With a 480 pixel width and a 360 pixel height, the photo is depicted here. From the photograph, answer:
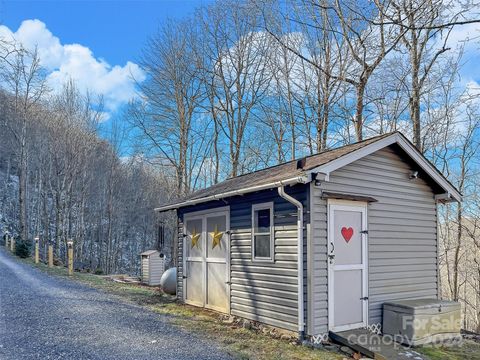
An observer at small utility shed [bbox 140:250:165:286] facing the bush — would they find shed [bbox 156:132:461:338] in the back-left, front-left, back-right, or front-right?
back-left

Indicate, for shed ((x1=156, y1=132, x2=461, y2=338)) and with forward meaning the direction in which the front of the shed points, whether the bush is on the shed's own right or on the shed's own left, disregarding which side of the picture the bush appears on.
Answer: on the shed's own right

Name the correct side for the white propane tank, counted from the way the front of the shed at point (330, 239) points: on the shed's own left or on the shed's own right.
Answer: on the shed's own right

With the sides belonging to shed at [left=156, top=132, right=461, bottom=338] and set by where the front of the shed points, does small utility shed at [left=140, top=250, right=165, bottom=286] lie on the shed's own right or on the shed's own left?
on the shed's own right
